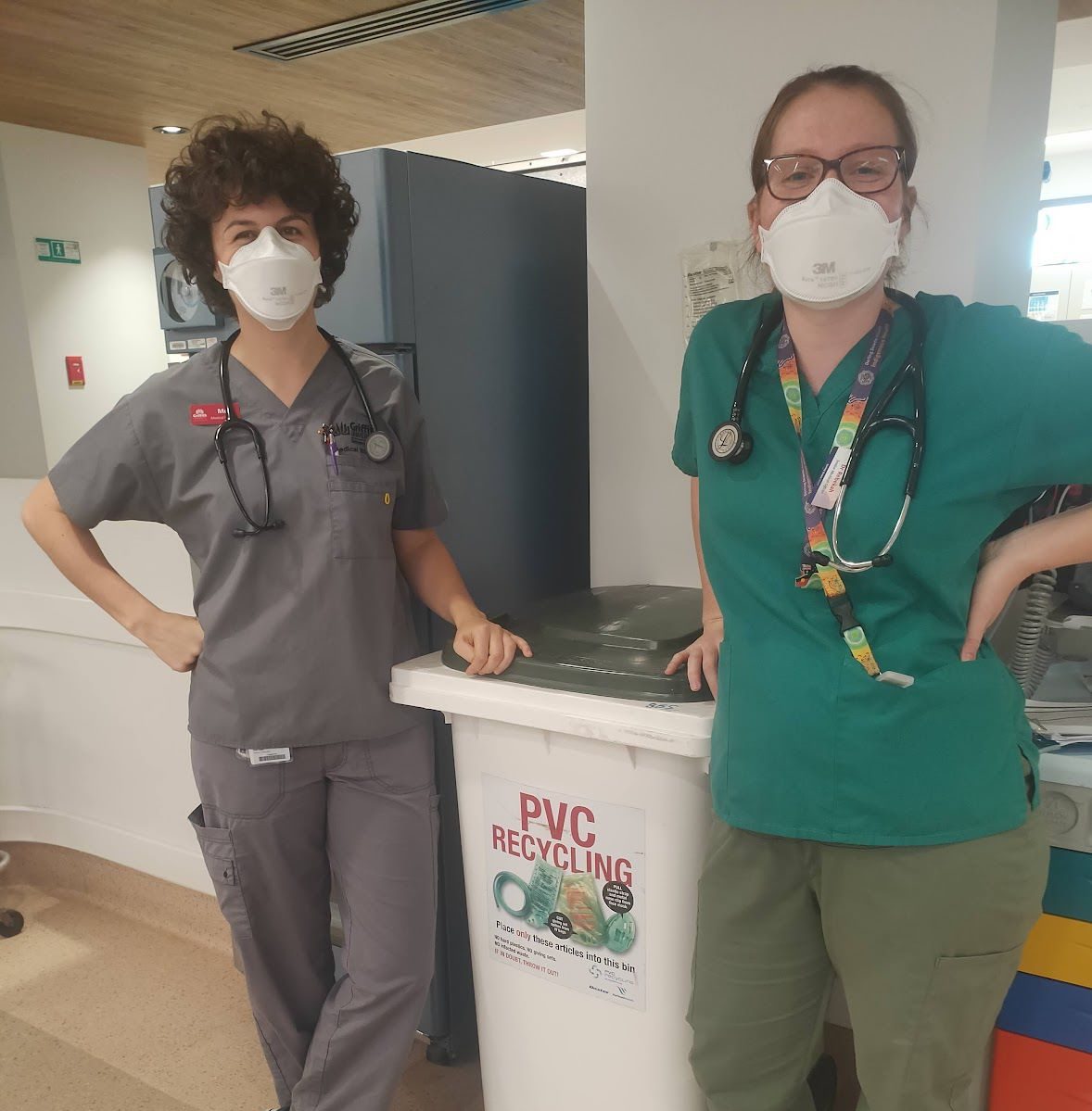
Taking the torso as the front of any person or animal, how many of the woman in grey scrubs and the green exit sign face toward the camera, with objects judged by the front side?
2

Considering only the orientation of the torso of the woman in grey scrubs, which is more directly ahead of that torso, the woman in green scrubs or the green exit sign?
the woman in green scrubs

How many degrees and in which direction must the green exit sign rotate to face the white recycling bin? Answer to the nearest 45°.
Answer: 0° — it already faces it

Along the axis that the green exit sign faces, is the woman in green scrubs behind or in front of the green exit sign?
in front

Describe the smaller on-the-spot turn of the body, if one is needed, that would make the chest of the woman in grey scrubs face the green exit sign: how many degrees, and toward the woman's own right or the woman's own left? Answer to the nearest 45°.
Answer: approximately 180°

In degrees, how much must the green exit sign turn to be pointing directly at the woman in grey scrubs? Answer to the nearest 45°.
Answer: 0° — it already faces them

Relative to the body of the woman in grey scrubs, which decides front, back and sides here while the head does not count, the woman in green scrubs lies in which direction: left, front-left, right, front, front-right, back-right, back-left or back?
front-left

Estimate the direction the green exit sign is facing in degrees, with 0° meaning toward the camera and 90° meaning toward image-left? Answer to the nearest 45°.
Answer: approximately 0°
